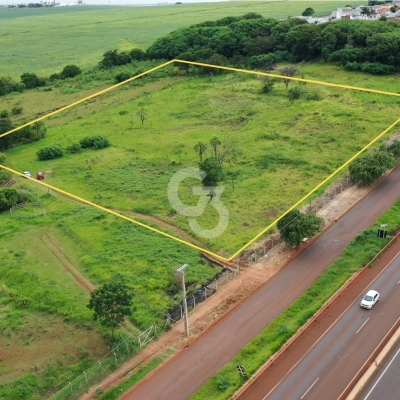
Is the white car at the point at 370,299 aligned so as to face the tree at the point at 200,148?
no

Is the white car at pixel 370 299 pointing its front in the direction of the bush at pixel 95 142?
no

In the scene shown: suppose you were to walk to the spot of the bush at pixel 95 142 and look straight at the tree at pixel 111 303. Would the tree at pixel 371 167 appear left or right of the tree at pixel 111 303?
left

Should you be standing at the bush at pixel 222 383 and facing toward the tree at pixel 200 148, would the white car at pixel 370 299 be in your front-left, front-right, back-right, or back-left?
front-right

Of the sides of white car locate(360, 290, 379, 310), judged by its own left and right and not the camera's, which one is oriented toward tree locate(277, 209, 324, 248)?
right

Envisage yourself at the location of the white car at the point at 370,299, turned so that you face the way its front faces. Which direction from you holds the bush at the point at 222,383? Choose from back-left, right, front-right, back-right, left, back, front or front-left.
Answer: front

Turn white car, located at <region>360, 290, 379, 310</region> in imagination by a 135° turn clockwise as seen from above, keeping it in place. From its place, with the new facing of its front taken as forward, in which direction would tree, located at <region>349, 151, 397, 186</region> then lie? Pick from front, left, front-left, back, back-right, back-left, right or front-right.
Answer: front

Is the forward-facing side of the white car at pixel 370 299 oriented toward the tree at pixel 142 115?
no

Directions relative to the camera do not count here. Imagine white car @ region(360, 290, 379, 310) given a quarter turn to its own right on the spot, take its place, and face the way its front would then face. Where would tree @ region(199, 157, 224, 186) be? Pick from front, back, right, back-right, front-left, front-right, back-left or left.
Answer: front

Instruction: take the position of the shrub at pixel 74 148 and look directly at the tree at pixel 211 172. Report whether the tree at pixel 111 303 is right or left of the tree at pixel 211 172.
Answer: right

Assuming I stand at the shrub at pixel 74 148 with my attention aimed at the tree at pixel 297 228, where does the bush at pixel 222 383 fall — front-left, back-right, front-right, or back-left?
front-right

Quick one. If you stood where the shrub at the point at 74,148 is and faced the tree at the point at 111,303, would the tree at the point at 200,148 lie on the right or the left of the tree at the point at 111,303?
left

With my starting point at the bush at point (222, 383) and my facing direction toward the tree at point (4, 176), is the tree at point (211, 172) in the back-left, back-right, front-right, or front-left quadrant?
front-right

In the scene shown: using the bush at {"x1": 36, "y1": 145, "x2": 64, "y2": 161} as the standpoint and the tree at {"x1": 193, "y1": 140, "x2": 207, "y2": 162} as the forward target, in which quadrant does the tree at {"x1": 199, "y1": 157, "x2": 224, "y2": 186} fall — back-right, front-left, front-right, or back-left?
front-right
